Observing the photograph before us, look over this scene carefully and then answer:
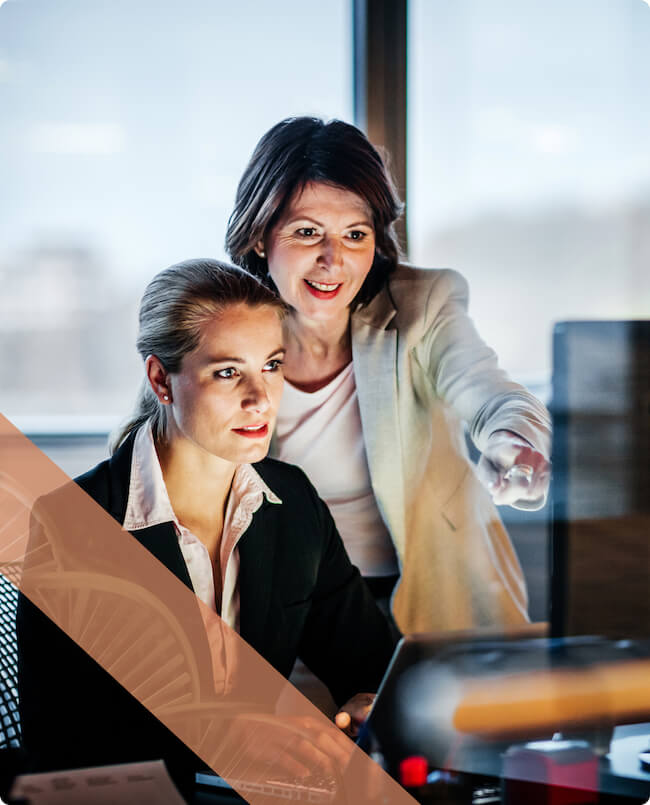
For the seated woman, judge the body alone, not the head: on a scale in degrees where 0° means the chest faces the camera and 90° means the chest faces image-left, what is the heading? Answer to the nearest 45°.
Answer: approximately 315°
